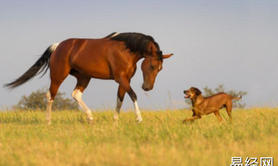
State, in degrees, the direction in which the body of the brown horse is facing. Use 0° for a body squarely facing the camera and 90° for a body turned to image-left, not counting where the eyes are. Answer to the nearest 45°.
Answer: approximately 270°

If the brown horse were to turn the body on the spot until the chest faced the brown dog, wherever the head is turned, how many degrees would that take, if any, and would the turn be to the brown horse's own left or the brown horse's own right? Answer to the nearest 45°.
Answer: approximately 45° to the brown horse's own right

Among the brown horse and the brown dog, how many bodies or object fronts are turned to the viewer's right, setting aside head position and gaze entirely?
1

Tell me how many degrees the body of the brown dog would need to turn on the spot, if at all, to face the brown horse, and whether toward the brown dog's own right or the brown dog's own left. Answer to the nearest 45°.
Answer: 0° — it already faces it

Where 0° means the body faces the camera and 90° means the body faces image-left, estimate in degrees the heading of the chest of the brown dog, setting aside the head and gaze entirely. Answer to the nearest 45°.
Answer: approximately 90°

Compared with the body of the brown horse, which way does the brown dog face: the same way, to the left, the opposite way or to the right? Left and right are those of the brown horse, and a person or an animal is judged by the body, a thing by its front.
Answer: the opposite way

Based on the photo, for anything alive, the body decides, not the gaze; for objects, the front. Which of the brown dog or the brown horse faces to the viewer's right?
the brown horse
